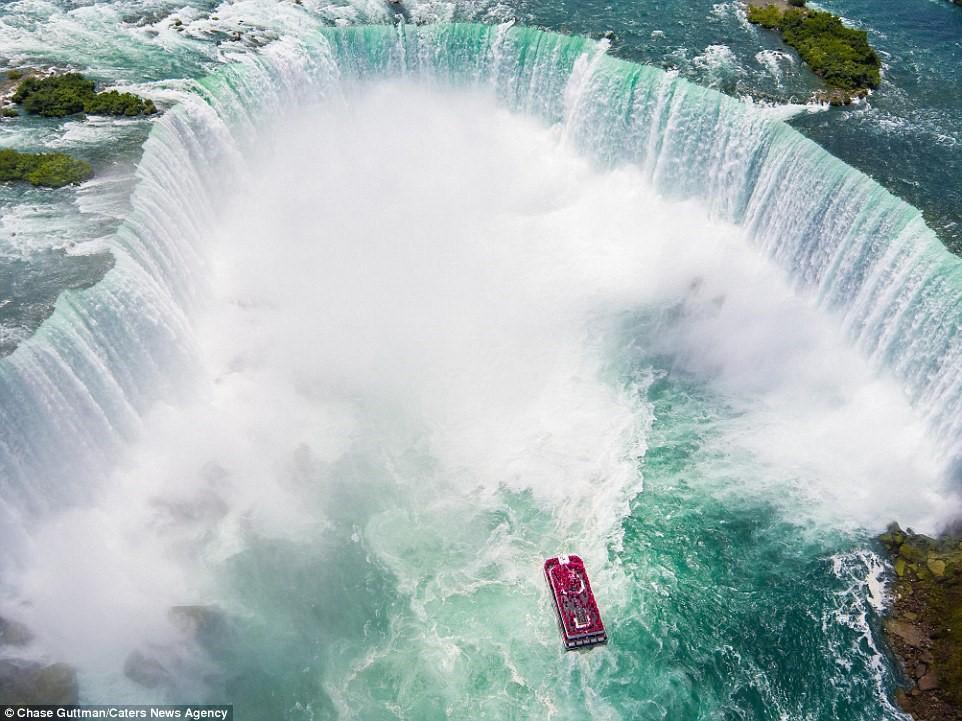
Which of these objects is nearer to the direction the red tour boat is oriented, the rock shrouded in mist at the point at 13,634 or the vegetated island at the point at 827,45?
the vegetated island

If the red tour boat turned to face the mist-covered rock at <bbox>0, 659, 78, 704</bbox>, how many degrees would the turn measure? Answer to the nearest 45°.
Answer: approximately 135° to its left

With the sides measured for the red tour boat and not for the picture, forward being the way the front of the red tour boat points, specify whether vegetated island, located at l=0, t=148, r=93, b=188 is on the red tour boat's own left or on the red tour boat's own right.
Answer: on the red tour boat's own left

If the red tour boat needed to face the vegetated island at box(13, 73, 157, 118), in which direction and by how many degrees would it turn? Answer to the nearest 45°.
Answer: approximately 90° to its left

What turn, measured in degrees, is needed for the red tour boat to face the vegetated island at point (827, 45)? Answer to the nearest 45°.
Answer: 0° — it already faces it

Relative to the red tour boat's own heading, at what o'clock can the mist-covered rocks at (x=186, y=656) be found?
The mist-covered rocks is roughly at 8 o'clock from the red tour boat.

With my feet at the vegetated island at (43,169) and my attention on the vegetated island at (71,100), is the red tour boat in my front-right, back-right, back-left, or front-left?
back-right

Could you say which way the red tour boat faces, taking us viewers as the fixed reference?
facing away from the viewer

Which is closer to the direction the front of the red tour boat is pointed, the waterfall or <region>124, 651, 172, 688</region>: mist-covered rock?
the waterfall

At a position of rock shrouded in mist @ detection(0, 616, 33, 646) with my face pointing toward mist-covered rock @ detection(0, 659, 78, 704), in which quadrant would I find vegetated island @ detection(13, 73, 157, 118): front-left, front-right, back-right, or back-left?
back-left

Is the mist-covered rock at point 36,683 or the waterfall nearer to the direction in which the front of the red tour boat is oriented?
the waterfall

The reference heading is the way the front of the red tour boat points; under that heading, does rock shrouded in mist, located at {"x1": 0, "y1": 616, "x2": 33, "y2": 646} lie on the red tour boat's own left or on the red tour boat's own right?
on the red tour boat's own left
